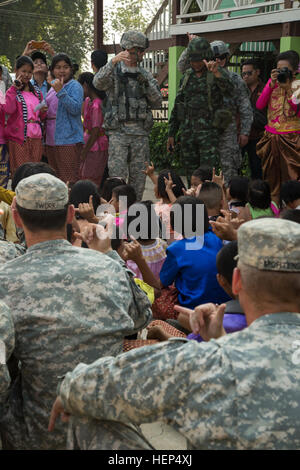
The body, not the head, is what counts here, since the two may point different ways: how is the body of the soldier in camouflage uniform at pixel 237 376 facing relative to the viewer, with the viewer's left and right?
facing away from the viewer

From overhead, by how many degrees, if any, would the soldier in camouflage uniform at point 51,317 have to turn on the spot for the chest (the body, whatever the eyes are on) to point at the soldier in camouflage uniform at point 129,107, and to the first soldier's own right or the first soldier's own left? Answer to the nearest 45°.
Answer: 0° — they already face them

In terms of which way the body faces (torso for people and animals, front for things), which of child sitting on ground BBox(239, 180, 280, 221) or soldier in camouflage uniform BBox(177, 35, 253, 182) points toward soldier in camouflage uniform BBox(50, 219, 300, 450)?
soldier in camouflage uniform BBox(177, 35, 253, 182)

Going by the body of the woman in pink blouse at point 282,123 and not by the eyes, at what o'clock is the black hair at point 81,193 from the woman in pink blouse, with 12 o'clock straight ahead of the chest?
The black hair is roughly at 1 o'clock from the woman in pink blouse.

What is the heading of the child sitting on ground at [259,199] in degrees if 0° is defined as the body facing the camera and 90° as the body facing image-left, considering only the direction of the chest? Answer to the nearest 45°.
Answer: approximately 180°

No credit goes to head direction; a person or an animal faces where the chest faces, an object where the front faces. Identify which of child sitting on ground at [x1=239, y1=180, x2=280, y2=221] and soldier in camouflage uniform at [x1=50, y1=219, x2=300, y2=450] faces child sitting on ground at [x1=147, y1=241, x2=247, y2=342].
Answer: the soldier in camouflage uniform

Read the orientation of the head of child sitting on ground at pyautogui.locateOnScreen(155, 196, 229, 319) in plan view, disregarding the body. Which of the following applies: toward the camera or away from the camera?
away from the camera

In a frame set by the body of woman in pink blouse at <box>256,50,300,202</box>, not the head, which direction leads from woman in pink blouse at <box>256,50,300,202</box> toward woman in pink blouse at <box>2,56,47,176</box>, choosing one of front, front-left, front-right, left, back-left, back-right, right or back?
right

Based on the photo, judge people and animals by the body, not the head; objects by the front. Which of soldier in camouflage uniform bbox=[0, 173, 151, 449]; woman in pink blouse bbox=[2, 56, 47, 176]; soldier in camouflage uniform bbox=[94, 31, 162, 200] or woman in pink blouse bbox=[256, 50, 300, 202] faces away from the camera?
soldier in camouflage uniform bbox=[0, 173, 151, 449]

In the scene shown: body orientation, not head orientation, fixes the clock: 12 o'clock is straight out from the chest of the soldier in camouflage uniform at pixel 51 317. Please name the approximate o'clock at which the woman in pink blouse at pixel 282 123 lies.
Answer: The woman in pink blouse is roughly at 1 o'clock from the soldier in camouflage uniform.

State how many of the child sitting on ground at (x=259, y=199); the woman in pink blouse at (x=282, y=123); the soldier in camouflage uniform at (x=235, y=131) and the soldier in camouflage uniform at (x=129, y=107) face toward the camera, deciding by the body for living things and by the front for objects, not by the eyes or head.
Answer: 3

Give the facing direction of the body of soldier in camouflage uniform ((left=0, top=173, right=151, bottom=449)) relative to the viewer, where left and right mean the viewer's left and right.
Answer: facing away from the viewer

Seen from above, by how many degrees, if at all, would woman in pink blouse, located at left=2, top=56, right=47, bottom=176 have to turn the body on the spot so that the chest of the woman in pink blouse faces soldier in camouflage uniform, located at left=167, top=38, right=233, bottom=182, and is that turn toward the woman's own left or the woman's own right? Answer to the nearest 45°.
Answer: approximately 45° to the woman's own left
